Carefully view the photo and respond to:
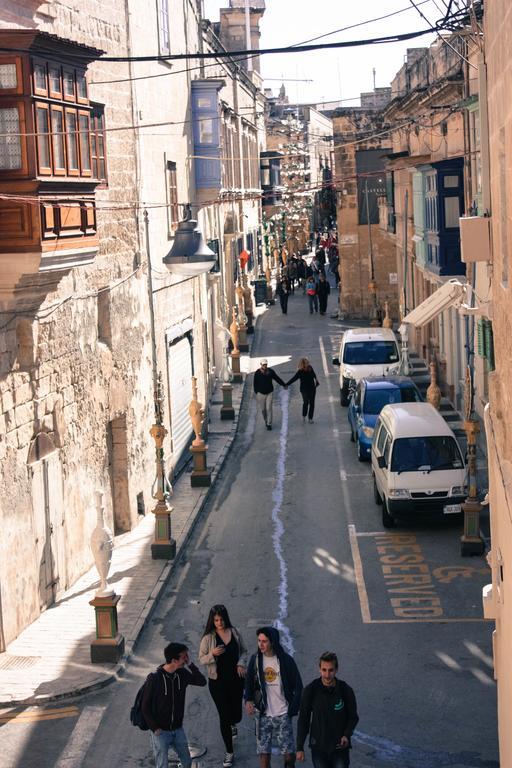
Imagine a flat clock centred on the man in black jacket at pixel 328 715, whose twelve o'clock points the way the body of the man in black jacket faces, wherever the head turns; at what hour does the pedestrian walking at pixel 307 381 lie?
The pedestrian walking is roughly at 6 o'clock from the man in black jacket.

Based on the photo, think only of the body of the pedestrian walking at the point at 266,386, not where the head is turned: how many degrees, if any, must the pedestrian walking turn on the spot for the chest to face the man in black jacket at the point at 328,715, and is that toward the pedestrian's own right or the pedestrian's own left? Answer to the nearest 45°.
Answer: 0° — they already face them

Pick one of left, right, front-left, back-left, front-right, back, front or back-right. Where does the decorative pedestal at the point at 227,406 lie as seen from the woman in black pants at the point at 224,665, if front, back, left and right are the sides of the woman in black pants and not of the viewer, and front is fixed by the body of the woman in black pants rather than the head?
back

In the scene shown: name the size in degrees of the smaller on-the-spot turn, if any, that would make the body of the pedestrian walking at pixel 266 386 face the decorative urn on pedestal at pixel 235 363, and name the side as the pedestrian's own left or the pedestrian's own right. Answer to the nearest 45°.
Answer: approximately 180°
